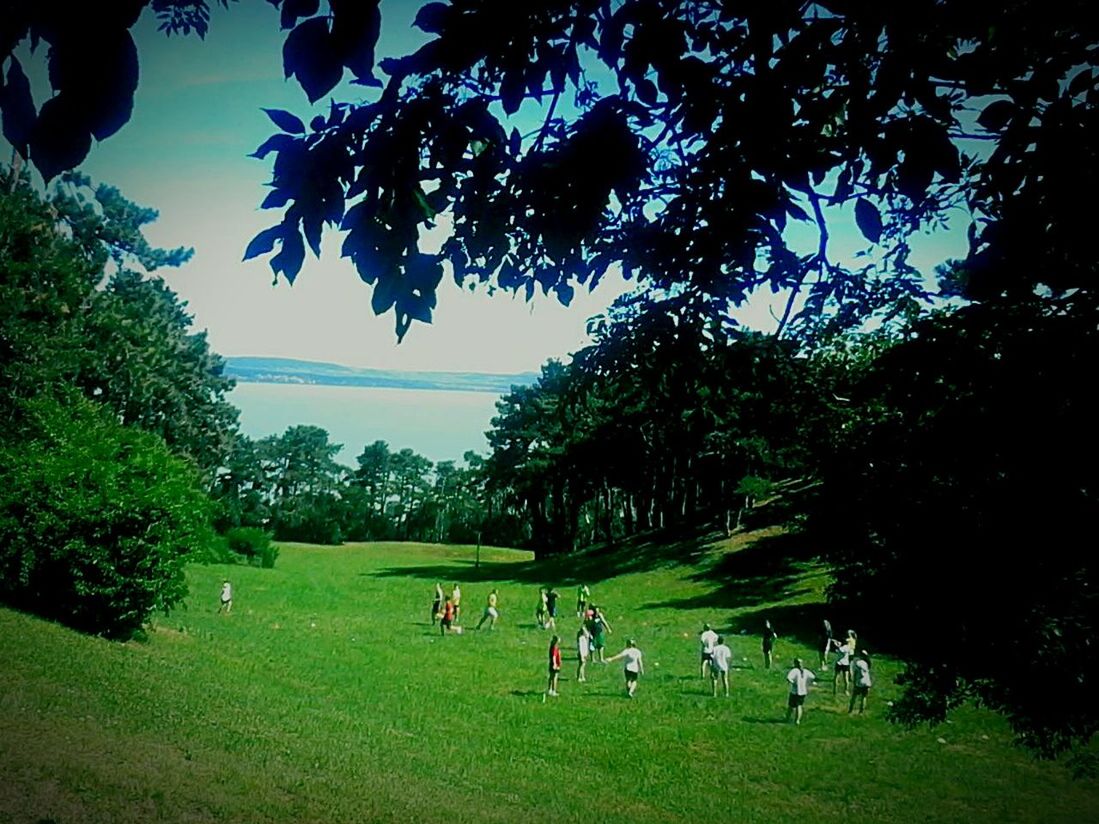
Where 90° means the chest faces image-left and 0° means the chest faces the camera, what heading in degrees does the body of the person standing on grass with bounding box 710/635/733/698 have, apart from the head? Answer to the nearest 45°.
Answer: approximately 180°

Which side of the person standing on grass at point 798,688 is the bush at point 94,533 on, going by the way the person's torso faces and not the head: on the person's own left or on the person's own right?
on the person's own left

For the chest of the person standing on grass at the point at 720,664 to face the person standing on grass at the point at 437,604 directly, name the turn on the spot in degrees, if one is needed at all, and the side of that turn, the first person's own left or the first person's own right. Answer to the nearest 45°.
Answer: approximately 45° to the first person's own left

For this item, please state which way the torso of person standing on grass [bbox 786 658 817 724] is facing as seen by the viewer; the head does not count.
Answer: away from the camera

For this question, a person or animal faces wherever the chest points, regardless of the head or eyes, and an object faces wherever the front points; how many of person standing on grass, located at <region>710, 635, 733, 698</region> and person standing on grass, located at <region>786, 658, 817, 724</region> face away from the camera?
2

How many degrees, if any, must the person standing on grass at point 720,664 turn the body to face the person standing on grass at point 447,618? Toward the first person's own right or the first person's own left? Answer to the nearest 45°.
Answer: approximately 45° to the first person's own left

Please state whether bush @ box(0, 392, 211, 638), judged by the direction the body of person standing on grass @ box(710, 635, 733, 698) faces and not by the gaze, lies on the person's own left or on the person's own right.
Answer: on the person's own left

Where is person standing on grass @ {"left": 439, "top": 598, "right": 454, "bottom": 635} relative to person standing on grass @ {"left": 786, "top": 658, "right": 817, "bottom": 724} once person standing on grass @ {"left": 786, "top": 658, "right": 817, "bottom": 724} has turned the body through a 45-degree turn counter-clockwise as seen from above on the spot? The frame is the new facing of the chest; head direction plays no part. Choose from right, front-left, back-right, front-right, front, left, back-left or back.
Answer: front

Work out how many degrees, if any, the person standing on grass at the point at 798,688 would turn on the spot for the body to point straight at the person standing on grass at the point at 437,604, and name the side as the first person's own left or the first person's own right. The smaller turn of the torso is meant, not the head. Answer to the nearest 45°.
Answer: approximately 45° to the first person's own left

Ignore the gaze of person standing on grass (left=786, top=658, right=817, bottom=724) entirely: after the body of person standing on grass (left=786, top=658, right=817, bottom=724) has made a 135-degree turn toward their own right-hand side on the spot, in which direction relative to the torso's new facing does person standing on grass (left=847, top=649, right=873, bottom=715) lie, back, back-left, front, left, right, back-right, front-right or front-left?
left

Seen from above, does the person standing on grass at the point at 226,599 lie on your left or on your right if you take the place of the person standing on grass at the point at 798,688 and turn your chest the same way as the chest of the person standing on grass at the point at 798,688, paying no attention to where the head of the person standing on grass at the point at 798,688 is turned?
on your left

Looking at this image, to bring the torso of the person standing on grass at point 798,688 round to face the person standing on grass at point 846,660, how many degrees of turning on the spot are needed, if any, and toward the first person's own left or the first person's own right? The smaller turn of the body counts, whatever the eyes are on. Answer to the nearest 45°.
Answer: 0° — they already face them
